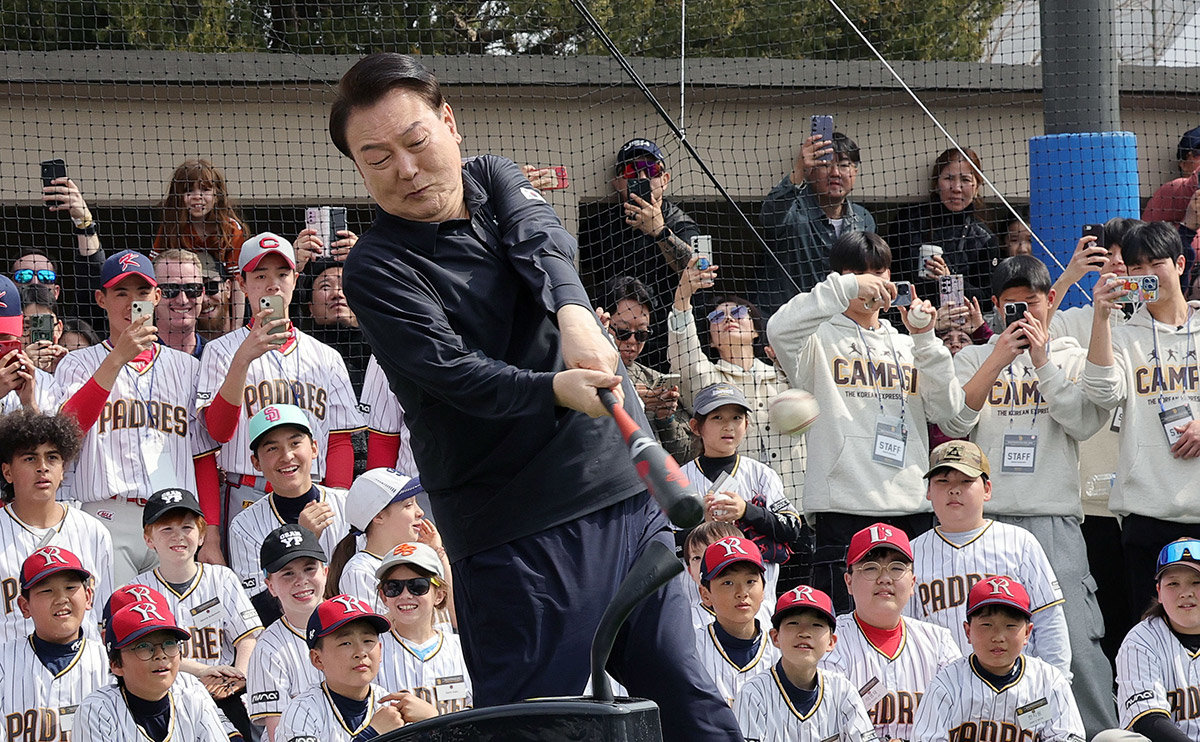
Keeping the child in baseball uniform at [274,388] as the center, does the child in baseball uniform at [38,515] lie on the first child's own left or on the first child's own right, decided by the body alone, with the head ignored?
on the first child's own right

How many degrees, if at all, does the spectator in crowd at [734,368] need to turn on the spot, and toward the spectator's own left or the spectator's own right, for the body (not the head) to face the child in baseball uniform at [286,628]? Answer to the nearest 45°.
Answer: approximately 45° to the spectator's own right

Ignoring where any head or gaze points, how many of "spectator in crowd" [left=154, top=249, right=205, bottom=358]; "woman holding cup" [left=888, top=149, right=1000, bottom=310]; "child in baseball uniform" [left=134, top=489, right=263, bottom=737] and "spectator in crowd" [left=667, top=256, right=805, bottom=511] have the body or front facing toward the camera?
4

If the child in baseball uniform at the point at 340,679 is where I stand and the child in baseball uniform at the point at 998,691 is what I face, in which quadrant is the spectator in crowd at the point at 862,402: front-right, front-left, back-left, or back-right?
front-left

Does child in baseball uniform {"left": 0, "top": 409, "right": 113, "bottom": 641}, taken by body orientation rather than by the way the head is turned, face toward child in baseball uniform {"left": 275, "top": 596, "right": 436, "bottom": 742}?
no

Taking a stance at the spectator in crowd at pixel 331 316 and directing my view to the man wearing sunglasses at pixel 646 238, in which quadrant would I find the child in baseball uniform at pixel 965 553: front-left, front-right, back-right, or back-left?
front-right

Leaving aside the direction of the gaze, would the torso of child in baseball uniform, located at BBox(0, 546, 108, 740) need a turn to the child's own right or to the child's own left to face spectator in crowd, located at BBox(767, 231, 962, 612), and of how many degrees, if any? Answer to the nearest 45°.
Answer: approximately 90° to the child's own left

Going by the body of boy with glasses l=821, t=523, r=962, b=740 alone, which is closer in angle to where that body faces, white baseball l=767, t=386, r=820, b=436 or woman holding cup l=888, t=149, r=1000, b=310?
the white baseball

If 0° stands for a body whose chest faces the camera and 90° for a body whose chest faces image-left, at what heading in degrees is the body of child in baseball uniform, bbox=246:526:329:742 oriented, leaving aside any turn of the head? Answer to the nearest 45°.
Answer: approximately 315°

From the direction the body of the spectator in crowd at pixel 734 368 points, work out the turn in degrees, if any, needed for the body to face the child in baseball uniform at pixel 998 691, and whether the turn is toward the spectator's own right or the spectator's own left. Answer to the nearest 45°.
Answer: approximately 45° to the spectator's own left

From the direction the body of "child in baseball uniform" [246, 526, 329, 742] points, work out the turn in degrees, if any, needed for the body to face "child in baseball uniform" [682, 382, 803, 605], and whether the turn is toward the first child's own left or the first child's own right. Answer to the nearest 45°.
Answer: approximately 45° to the first child's own left

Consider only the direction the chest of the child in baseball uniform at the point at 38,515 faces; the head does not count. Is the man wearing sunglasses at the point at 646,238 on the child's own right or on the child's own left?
on the child's own left

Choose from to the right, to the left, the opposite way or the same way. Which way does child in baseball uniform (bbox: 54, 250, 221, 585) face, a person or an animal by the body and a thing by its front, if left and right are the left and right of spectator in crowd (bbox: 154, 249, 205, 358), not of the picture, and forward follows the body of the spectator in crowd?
the same way

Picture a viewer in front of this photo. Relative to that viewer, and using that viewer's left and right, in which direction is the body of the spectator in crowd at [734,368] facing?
facing the viewer
